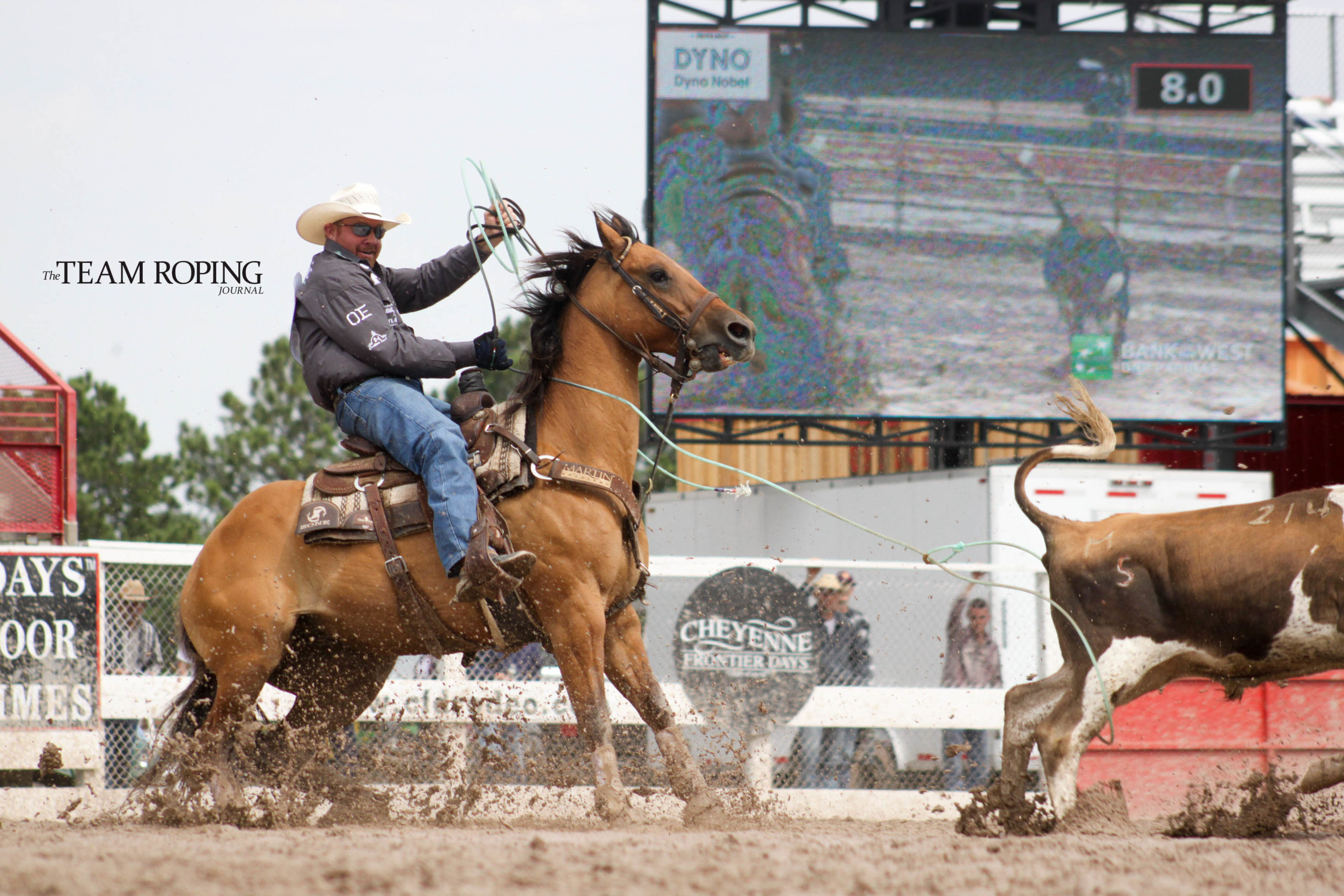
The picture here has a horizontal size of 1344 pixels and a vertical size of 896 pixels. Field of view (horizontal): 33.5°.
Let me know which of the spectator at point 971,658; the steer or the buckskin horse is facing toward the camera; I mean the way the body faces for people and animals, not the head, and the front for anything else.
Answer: the spectator

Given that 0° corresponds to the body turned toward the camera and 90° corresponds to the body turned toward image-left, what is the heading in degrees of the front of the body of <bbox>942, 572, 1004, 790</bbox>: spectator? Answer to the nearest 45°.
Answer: approximately 0°

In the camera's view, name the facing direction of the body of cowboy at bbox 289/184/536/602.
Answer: to the viewer's right

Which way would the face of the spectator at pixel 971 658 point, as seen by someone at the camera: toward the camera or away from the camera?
toward the camera

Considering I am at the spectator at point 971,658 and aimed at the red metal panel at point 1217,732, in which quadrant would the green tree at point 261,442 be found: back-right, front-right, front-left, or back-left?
back-left

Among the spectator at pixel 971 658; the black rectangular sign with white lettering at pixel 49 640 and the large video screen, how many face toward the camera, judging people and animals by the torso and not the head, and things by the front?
3

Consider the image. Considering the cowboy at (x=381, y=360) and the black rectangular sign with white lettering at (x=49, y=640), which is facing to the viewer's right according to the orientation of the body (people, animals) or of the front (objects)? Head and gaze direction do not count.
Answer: the cowboy

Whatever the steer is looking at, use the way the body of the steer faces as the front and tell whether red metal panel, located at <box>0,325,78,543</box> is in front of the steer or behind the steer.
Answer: behind

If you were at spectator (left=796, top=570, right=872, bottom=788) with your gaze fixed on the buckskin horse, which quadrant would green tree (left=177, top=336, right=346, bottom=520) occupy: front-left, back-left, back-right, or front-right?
back-right

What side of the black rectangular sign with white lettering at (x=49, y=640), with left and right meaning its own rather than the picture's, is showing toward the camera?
front

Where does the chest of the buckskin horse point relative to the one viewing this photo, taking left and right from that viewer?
facing to the right of the viewer

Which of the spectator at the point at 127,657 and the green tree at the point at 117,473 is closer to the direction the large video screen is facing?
the spectator

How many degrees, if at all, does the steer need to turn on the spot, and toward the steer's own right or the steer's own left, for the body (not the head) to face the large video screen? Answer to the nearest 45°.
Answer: approximately 90° to the steer's own left

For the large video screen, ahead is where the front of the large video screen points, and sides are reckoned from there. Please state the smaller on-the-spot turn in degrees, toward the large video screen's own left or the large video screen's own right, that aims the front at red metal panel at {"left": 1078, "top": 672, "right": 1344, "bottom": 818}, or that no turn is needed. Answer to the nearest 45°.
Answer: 0° — it already faces it

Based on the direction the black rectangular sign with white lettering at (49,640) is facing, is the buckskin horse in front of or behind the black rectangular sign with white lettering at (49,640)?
in front
